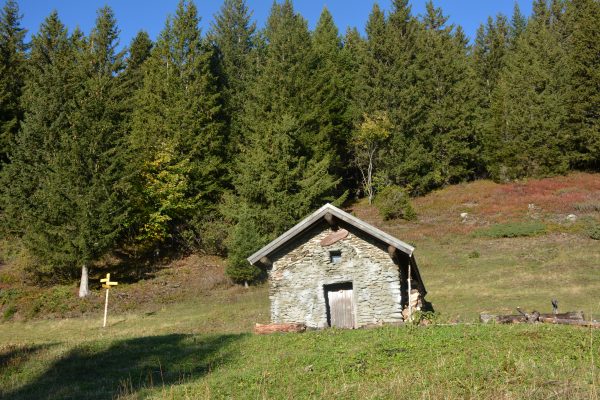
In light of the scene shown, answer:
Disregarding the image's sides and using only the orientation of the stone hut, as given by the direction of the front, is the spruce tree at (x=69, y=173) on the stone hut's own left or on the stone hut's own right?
on the stone hut's own right

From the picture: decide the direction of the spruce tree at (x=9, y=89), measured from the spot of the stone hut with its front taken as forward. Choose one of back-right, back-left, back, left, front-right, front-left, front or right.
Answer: back-right

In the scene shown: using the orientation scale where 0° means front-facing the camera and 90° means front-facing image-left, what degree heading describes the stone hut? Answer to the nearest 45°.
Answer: approximately 0°

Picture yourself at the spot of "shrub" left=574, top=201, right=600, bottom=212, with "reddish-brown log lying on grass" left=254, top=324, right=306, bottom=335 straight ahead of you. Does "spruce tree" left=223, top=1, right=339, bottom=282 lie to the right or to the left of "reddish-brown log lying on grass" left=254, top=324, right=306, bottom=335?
right

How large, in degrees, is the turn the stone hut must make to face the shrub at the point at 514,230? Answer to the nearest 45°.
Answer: approximately 135° to its left

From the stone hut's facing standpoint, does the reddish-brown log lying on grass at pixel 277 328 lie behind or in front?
in front

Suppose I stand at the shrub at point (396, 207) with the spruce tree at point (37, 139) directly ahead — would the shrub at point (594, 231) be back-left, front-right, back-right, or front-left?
back-left

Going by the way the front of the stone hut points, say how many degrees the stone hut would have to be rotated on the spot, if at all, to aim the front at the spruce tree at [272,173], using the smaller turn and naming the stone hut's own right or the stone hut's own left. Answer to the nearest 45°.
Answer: approximately 180°

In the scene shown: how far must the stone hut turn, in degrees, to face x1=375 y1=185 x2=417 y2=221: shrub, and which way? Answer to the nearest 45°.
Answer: approximately 180°

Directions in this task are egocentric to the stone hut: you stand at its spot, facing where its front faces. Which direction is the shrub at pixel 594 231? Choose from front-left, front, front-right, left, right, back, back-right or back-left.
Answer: back-left

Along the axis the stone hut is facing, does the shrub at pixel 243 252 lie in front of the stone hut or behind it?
behind

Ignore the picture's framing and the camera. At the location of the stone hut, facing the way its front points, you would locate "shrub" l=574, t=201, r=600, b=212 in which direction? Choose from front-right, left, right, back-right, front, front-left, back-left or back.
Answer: back-left

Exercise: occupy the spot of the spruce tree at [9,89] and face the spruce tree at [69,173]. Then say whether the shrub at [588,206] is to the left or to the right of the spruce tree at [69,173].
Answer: left

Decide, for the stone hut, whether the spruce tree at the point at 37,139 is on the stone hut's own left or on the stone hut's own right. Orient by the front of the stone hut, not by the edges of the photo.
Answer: on the stone hut's own right
